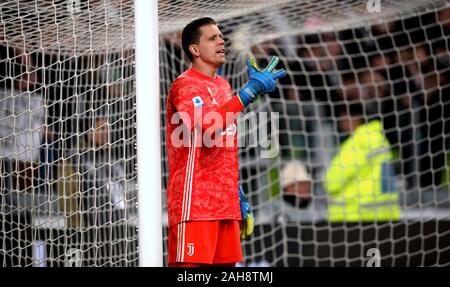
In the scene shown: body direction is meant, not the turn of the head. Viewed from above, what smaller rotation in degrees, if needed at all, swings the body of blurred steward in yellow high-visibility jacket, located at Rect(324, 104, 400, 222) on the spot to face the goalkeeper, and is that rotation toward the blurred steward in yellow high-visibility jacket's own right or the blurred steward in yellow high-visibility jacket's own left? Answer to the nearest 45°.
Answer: approximately 90° to the blurred steward in yellow high-visibility jacket's own left

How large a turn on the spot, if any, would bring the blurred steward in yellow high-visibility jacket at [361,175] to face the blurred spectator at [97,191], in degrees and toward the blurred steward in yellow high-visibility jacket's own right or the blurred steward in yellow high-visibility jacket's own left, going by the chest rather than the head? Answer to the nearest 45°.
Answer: approximately 45° to the blurred steward in yellow high-visibility jacket's own left

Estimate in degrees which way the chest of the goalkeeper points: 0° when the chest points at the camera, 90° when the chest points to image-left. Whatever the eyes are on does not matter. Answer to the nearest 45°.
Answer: approximately 315°
